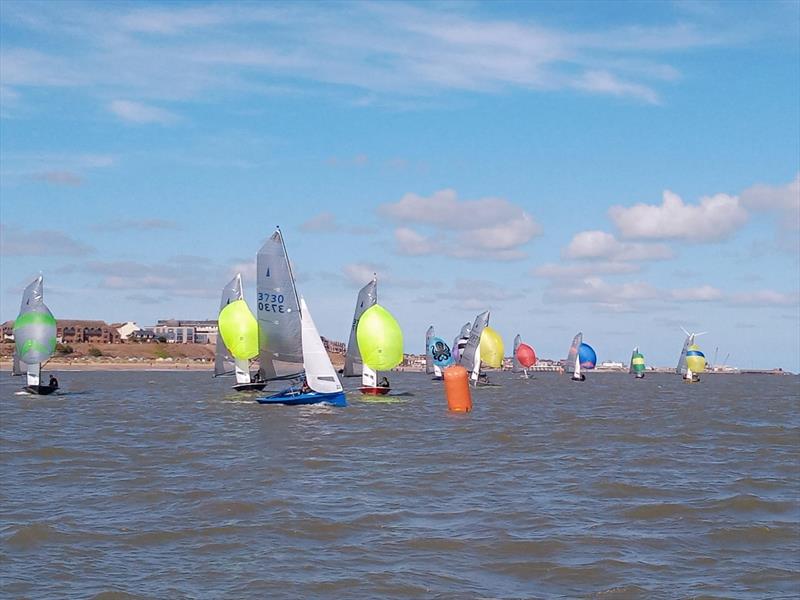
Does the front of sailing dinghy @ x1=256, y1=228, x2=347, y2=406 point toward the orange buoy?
yes

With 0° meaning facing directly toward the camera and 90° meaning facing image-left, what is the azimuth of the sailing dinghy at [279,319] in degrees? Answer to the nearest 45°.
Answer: approximately 270°
